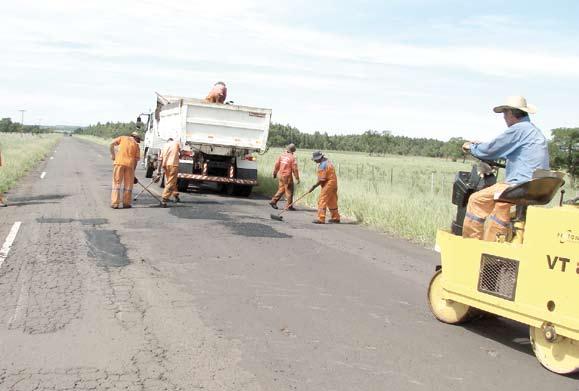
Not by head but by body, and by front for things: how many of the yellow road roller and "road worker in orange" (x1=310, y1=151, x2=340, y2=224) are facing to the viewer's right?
0

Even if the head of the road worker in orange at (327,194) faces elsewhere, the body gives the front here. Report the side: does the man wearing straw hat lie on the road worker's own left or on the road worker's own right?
on the road worker's own left

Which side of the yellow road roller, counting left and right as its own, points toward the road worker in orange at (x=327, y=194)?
front

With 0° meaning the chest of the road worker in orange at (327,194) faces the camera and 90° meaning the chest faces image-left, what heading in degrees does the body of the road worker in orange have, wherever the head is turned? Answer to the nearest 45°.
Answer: approximately 90°

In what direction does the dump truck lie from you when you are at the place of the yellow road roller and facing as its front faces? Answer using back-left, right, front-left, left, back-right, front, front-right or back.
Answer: front

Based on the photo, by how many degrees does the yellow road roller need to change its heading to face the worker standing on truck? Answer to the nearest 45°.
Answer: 0° — it already faces them

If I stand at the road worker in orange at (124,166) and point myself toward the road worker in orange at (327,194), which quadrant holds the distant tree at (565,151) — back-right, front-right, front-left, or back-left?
front-left

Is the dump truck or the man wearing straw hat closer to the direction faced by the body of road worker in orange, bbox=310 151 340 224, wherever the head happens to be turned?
the dump truck

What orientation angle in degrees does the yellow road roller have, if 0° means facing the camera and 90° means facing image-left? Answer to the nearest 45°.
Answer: approximately 135°

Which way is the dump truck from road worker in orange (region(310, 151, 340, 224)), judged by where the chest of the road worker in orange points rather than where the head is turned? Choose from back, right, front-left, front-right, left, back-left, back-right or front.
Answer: front-right

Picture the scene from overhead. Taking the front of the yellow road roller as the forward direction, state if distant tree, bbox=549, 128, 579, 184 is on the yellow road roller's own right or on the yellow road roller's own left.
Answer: on the yellow road roller's own right

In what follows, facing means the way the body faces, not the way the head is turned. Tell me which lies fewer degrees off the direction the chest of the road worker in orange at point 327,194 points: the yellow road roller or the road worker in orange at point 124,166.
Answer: the road worker in orange

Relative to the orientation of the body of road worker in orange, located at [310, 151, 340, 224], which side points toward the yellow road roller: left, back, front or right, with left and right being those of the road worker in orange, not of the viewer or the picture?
left
